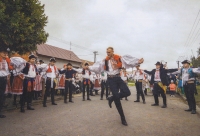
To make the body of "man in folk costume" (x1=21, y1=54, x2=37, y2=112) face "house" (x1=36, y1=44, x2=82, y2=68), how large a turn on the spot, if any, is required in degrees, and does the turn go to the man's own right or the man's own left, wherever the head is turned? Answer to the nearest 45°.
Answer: approximately 135° to the man's own left

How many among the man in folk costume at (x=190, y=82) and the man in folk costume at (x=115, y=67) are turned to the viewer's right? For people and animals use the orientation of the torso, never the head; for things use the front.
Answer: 0

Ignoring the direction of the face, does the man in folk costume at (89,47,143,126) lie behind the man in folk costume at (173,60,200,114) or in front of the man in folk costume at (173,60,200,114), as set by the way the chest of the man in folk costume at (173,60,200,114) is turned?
in front

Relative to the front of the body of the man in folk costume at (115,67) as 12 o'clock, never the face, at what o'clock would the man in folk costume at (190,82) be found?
the man in folk costume at (190,82) is roughly at 8 o'clock from the man in folk costume at (115,67).

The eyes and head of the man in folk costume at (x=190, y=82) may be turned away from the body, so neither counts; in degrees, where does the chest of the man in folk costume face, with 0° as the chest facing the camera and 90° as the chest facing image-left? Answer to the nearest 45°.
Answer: approximately 45°

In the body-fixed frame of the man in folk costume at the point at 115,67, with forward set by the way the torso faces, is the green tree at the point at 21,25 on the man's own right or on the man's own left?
on the man's own right

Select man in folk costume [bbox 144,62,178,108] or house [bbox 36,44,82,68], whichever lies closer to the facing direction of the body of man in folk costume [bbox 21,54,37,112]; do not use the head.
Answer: the man in folk costume

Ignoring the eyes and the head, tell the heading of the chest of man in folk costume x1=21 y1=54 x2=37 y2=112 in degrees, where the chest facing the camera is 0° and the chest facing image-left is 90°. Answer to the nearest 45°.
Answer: approximately 315°

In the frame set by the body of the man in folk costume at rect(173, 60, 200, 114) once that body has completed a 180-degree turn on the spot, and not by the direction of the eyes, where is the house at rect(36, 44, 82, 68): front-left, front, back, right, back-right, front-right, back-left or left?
left

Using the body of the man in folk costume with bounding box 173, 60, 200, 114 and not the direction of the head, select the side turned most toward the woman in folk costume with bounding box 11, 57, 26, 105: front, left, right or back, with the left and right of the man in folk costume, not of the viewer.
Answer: front

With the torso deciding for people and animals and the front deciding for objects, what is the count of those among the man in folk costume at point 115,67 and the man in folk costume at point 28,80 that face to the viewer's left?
0
